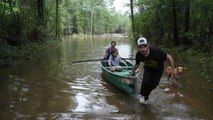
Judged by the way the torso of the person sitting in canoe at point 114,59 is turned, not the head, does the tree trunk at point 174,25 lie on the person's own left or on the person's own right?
on the person's own left

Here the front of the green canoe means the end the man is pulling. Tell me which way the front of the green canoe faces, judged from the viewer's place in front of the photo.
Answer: facing the viewer and to the right of the viewer

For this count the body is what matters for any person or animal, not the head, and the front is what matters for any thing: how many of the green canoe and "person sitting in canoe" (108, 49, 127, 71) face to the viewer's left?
0

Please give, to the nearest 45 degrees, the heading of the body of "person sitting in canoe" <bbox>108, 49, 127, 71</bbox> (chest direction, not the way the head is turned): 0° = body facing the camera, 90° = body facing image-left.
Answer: approximately 315°

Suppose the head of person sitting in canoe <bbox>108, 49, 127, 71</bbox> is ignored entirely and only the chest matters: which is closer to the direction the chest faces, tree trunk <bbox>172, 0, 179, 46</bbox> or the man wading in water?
the man wading in water
